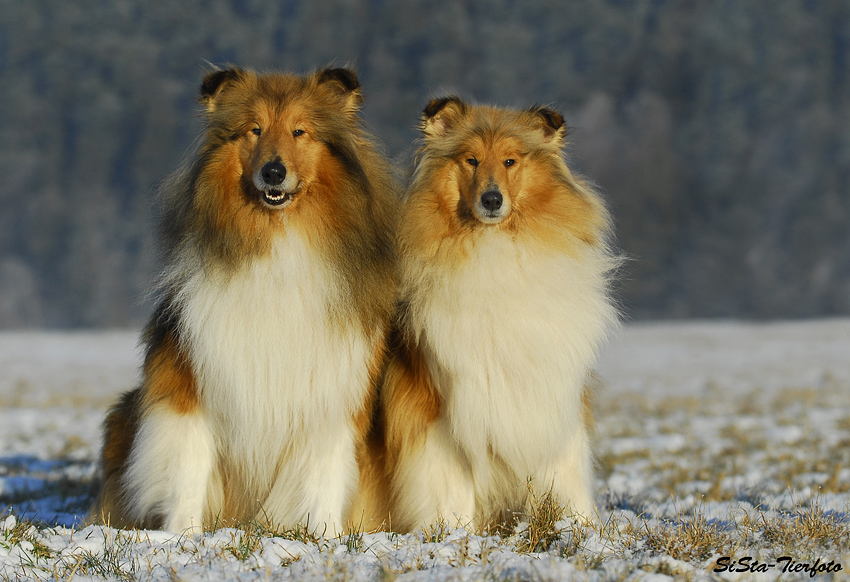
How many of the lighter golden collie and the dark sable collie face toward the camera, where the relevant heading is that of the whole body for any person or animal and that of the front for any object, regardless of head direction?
2

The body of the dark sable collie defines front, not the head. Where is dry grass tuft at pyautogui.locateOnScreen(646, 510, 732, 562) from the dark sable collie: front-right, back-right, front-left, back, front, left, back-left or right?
front-left

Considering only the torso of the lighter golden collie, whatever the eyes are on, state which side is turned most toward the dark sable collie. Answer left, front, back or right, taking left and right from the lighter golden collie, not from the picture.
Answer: right

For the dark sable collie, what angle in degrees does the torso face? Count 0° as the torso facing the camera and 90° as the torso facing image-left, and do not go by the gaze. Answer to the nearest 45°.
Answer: approximately 0°

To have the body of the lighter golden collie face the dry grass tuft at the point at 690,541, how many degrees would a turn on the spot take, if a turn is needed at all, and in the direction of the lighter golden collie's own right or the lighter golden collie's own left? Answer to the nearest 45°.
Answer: approximately 45° to the lighter golden collie's own left

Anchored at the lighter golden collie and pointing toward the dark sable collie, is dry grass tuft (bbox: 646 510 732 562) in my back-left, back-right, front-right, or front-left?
back-left

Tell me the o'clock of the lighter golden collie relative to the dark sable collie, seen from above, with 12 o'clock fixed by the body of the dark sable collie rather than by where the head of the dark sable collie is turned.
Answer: The lighter golden collie is roughly at 9 o'clock from the dark sable collie.
